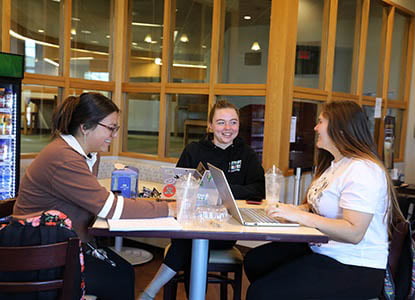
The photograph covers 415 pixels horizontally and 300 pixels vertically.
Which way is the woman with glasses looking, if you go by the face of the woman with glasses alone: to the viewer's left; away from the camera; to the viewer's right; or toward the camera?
to the viewer's right

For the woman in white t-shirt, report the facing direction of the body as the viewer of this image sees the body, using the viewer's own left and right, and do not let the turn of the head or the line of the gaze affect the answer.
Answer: facing to the left of the viewer

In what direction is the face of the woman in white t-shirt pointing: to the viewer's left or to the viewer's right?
to the viewer's left

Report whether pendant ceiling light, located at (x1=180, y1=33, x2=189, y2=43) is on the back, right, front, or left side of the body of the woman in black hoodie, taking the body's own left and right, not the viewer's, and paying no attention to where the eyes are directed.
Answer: back

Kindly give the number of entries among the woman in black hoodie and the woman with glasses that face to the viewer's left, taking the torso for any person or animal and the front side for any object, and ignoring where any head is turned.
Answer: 0

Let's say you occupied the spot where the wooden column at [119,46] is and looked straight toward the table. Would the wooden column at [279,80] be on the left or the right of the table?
left

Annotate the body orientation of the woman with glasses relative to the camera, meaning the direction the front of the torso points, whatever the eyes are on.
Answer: to the viewer's right

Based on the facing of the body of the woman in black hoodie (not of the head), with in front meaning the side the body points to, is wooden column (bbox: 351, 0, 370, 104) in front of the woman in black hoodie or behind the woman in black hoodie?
behind

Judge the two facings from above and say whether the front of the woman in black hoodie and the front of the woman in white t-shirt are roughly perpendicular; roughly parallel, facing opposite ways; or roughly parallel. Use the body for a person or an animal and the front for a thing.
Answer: roughly perpendicular

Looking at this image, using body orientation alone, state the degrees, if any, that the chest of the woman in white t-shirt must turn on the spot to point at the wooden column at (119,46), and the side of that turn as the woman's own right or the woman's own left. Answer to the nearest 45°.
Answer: approximately 45° to the woman's own right

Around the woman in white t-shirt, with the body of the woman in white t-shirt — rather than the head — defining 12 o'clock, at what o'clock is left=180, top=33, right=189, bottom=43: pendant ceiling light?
The pendant ceiling light is roughly at 2 o'clock from the woman in white t-shirt.

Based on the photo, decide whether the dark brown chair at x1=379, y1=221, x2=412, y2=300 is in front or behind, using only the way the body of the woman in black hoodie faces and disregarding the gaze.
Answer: in front

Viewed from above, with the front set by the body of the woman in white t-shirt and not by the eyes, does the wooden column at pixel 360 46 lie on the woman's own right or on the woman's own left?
on the woman's own right

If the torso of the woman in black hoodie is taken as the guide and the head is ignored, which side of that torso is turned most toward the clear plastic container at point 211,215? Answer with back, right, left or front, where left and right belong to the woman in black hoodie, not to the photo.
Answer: front
